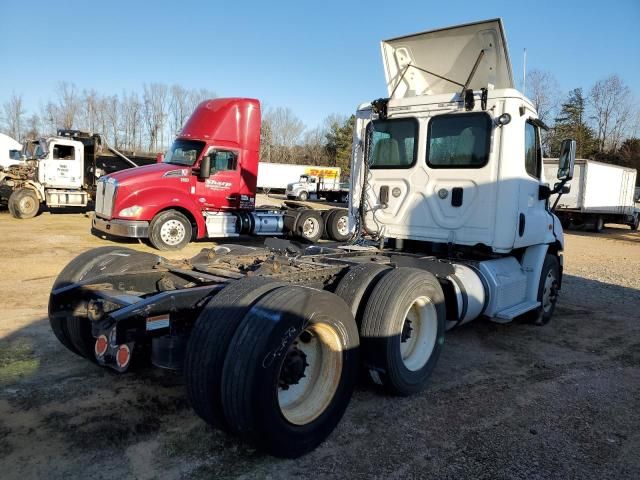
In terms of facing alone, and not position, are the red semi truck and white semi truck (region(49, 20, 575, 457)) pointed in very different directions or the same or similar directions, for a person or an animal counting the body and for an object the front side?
very different directions

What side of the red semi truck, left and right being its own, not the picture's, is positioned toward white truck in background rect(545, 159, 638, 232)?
back

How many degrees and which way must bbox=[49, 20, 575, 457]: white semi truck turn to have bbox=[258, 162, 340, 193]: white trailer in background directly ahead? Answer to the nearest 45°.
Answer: approximately 45° to its left

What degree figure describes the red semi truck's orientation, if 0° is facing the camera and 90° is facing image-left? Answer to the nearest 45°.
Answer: approximately 45°

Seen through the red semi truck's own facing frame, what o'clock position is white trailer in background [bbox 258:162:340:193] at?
The white trailer in background is roughly at 5 o'clock from the red semi truck.

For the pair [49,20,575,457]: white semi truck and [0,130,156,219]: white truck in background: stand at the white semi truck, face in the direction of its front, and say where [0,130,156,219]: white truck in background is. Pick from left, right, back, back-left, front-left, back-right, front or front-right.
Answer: left

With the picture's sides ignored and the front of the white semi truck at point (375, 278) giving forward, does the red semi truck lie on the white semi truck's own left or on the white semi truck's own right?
on the white semi truck's own left

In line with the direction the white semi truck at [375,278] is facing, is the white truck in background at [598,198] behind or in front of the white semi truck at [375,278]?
in front

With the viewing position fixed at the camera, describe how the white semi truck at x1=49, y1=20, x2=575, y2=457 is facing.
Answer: facing away from the viewer and to the right of the viewer

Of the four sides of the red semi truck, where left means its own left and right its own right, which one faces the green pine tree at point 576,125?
back
